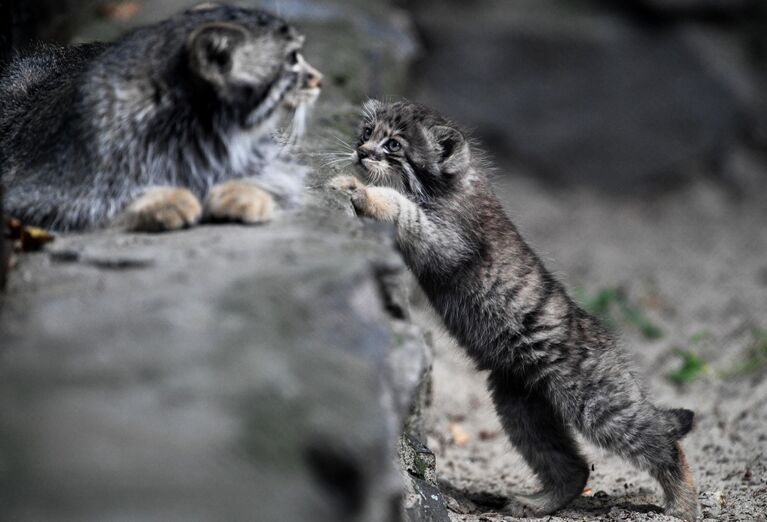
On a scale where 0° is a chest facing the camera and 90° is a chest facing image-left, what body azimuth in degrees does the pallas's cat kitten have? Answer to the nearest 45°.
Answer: approximately 90°

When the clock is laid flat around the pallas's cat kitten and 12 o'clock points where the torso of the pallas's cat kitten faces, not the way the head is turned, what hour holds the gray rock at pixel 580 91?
The gray rock is roughly at 3 o'clock from the pallas's cat kitten.

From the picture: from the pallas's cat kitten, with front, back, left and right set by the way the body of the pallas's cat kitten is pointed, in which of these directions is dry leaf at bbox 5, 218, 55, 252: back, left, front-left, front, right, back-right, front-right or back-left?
front-left

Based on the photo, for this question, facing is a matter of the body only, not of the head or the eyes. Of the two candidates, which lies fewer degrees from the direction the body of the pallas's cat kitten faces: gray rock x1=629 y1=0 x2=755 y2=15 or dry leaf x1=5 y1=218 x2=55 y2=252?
the dry leaf

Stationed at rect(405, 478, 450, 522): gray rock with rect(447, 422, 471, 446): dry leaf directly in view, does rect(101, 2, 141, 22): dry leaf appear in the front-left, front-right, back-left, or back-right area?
front-left

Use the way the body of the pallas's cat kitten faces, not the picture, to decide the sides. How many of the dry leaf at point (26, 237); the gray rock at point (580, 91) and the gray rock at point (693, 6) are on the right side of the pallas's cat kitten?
2

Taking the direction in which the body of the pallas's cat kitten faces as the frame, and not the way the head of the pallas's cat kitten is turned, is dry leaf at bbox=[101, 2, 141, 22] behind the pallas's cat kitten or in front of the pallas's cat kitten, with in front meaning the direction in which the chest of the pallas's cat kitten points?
in front
